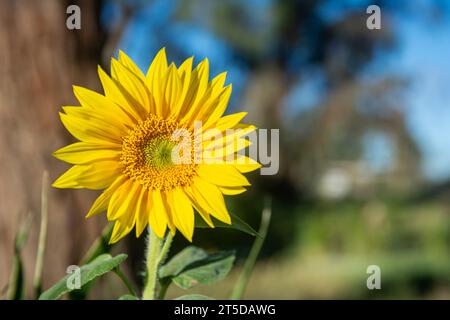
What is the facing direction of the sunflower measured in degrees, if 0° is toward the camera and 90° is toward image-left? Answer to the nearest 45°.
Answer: approximately 0°

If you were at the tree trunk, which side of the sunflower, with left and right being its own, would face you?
back
